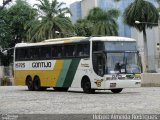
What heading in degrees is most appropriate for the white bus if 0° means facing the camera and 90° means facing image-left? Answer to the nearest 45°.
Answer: approximately 315°
